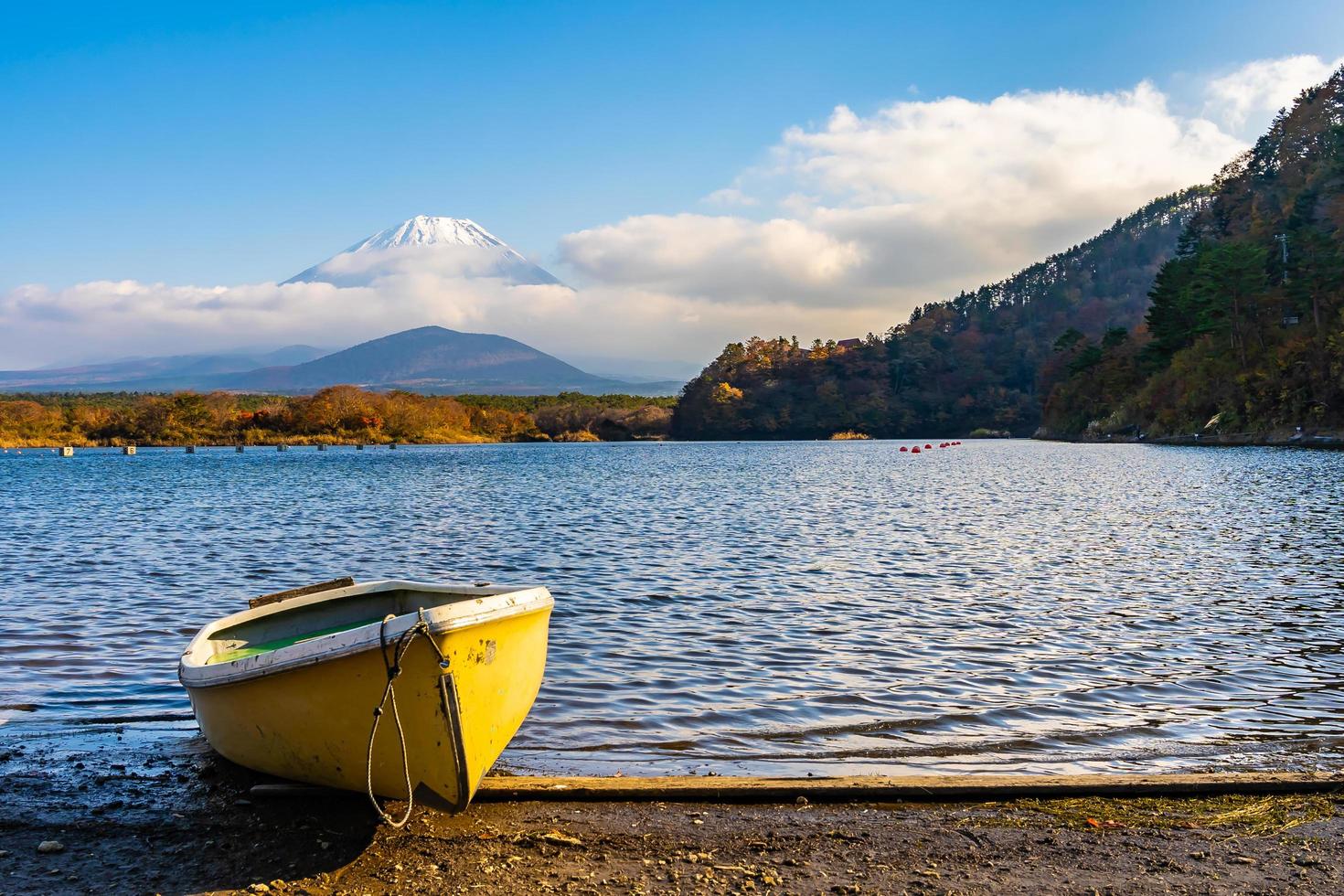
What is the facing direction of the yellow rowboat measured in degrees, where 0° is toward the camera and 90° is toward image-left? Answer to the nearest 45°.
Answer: approximately 315°

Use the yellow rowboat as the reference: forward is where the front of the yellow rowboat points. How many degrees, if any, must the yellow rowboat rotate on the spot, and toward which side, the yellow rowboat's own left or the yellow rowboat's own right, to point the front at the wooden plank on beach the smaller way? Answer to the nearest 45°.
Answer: approximately 45° to the yellow rowboat's own left
